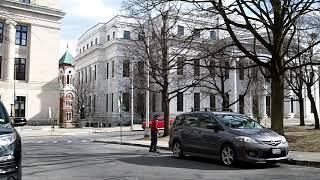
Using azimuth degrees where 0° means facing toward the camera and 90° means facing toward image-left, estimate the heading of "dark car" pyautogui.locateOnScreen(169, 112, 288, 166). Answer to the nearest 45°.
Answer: approximately 315°

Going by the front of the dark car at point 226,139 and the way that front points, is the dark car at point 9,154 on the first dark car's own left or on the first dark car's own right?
on the first dark car's own right
